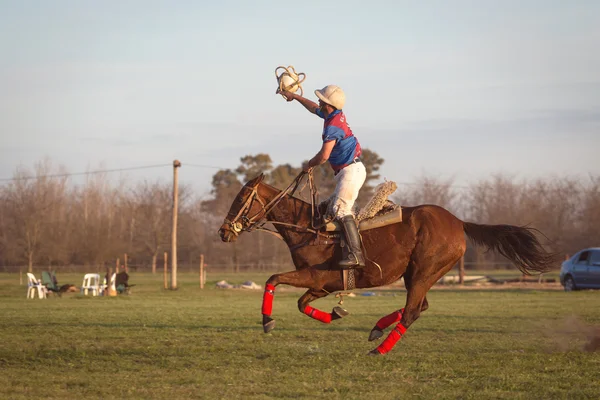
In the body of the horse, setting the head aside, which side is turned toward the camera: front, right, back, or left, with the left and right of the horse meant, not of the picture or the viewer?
left

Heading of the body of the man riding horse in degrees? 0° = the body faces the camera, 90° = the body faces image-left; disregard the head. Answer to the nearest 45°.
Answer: approximately 90°

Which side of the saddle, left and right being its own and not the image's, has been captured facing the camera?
left

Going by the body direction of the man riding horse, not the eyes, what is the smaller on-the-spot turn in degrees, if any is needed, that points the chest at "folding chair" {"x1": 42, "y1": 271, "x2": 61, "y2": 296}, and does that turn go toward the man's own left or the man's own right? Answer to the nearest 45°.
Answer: approximately 45° to the man's own right

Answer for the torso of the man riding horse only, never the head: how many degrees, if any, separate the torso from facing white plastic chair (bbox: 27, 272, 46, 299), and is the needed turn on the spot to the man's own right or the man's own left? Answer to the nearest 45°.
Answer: approximately 45° to the man's own right

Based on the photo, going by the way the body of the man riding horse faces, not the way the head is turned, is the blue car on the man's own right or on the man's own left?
on the man's own right

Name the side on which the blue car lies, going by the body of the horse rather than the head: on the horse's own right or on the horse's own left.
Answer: on the horse's own right

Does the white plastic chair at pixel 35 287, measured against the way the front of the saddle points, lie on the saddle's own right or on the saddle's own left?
on the saddle's own right

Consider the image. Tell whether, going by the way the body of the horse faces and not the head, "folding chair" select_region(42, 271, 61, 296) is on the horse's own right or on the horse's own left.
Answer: on the horse's own right

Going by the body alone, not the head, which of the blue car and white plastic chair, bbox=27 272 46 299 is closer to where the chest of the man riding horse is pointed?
the white plastic chair
